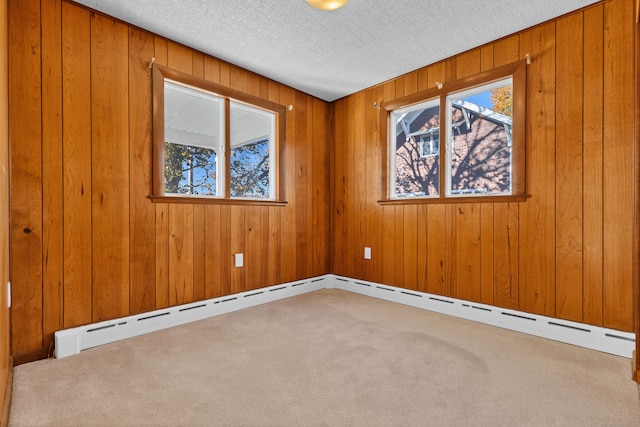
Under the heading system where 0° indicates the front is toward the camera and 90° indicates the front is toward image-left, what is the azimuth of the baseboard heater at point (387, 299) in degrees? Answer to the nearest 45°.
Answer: approximately 0°

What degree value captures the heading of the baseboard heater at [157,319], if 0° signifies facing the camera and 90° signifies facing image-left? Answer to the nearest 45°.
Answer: approximately 315°
